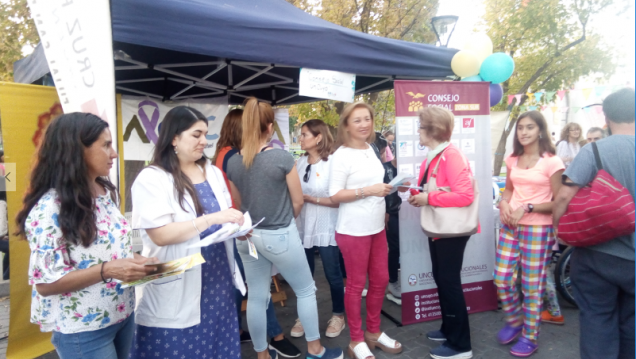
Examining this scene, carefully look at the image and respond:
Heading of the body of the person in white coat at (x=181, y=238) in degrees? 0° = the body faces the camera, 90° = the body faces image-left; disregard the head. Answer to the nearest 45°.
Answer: approximately 315°

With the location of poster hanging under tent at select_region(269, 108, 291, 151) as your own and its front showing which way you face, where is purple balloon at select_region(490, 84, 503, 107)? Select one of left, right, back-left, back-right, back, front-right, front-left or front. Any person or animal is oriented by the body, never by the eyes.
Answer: front-left

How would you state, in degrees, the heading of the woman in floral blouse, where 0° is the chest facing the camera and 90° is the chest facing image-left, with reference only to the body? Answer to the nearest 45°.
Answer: approximately 315°

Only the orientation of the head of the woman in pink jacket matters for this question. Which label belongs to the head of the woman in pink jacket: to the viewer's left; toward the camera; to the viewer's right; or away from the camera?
to the viewer's left

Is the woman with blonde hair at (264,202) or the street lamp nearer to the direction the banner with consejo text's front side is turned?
the woman with blonde hair

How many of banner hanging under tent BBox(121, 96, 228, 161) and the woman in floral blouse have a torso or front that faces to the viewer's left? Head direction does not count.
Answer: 0

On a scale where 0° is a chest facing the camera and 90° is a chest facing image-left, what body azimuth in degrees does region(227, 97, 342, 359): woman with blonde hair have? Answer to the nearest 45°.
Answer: approximately 180°

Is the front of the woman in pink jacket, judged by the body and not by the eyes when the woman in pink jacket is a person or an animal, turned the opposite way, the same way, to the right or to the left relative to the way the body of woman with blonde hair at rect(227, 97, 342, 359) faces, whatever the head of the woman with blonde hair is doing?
to the left

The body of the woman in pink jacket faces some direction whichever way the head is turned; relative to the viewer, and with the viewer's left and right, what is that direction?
facing to the left of the viewer

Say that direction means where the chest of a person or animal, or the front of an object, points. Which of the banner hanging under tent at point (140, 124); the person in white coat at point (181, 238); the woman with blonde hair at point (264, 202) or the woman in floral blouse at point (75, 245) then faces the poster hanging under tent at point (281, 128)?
the woman with blonde hair

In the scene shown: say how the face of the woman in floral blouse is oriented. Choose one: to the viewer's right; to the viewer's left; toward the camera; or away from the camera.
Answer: to the viewer's right

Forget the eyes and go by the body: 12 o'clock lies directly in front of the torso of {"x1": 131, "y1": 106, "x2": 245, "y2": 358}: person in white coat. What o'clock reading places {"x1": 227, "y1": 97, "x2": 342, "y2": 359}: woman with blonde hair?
The woman with blonde hair is roughly at 9 o'clock from the person in white coat.
